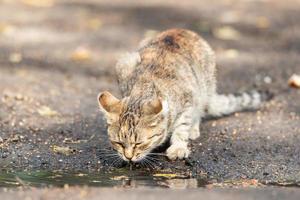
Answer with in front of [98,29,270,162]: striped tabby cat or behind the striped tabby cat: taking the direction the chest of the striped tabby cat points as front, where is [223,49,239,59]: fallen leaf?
behind

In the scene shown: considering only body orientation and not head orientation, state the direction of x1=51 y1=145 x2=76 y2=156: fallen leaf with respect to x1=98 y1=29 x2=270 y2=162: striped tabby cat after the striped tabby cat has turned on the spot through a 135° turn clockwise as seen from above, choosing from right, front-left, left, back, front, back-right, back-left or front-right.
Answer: left

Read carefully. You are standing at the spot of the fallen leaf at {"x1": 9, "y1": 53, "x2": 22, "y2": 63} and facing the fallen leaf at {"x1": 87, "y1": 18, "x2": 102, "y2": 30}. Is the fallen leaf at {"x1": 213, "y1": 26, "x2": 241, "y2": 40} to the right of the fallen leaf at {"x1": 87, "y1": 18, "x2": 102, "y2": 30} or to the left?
right

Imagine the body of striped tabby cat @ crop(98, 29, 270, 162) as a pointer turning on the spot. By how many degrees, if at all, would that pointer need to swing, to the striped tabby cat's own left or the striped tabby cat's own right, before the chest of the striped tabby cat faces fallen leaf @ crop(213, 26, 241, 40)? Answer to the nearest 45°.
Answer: approximately 135° to the striped tabby cat's own right

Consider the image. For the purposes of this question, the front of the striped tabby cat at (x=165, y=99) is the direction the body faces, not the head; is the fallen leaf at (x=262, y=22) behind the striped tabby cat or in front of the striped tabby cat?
behind

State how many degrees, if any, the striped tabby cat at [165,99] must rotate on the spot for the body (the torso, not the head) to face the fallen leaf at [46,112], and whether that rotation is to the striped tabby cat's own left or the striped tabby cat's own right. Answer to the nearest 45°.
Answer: approximately 90° to the striped tabby cat's own right

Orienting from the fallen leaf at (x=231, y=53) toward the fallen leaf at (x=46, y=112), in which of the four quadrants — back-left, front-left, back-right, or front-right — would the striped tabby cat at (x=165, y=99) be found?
front-left

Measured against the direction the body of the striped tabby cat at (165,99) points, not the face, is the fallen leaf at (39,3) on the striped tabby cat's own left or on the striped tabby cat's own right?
on the striped tabby cat's own right

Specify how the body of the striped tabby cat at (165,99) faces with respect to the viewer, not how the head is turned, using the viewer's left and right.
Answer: facing the viewer and to the left of the viewer

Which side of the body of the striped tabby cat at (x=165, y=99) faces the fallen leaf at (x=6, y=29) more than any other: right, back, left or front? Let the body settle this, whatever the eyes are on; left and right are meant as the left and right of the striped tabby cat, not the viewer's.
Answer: right
